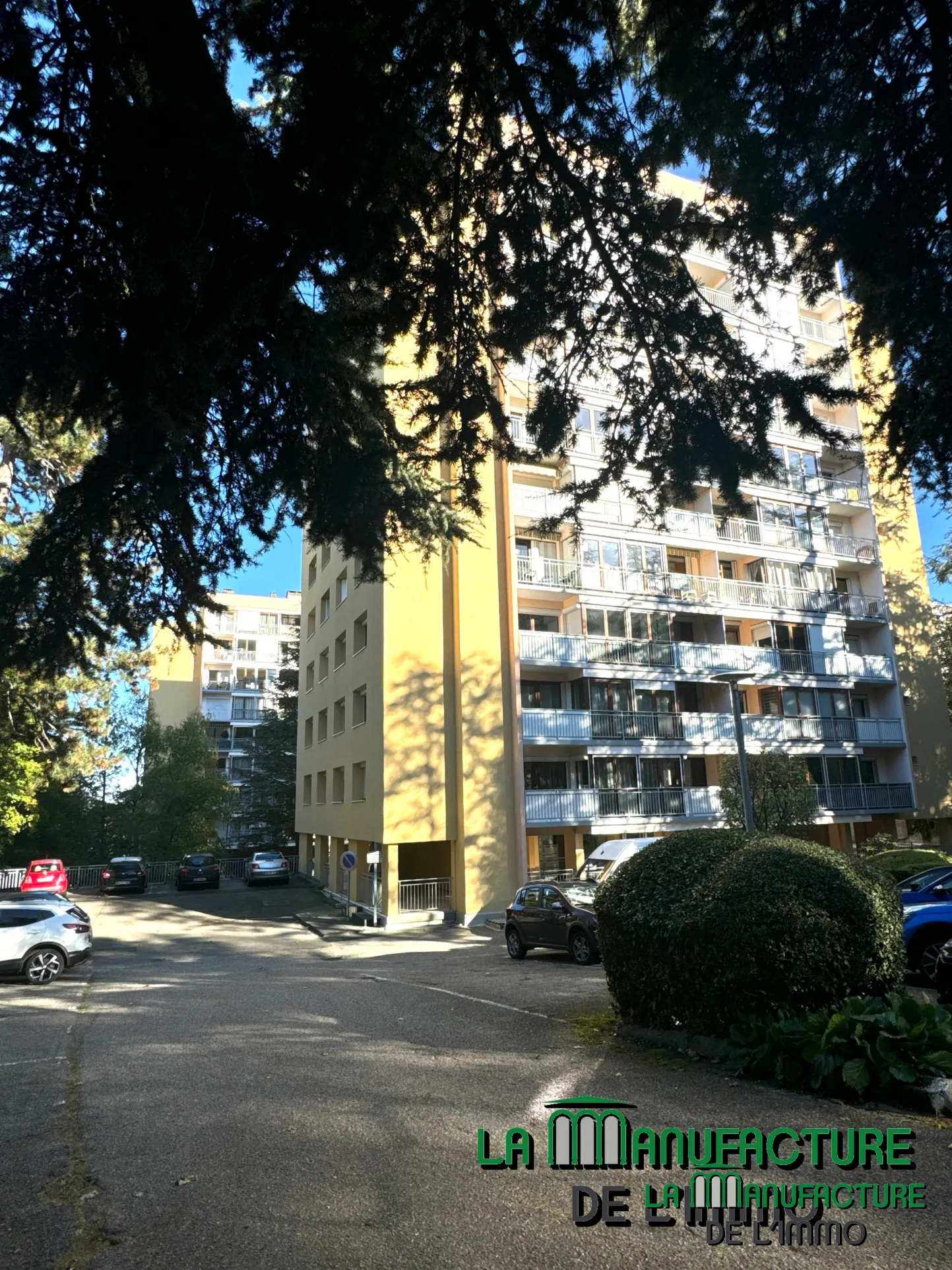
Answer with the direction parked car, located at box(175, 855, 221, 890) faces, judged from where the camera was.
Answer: facing away from the viewer

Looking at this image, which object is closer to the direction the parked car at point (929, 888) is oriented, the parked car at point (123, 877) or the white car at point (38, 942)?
the white car

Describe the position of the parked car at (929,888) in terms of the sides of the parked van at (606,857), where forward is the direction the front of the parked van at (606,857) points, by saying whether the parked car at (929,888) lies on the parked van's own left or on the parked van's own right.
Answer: on the parked van's own left

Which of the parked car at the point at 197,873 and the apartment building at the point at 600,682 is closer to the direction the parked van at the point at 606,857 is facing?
the parked car

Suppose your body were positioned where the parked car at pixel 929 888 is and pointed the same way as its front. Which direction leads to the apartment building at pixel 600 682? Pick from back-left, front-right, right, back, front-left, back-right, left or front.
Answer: right

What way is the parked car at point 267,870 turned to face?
away from the camera

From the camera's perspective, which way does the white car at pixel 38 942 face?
to the viewer's left
